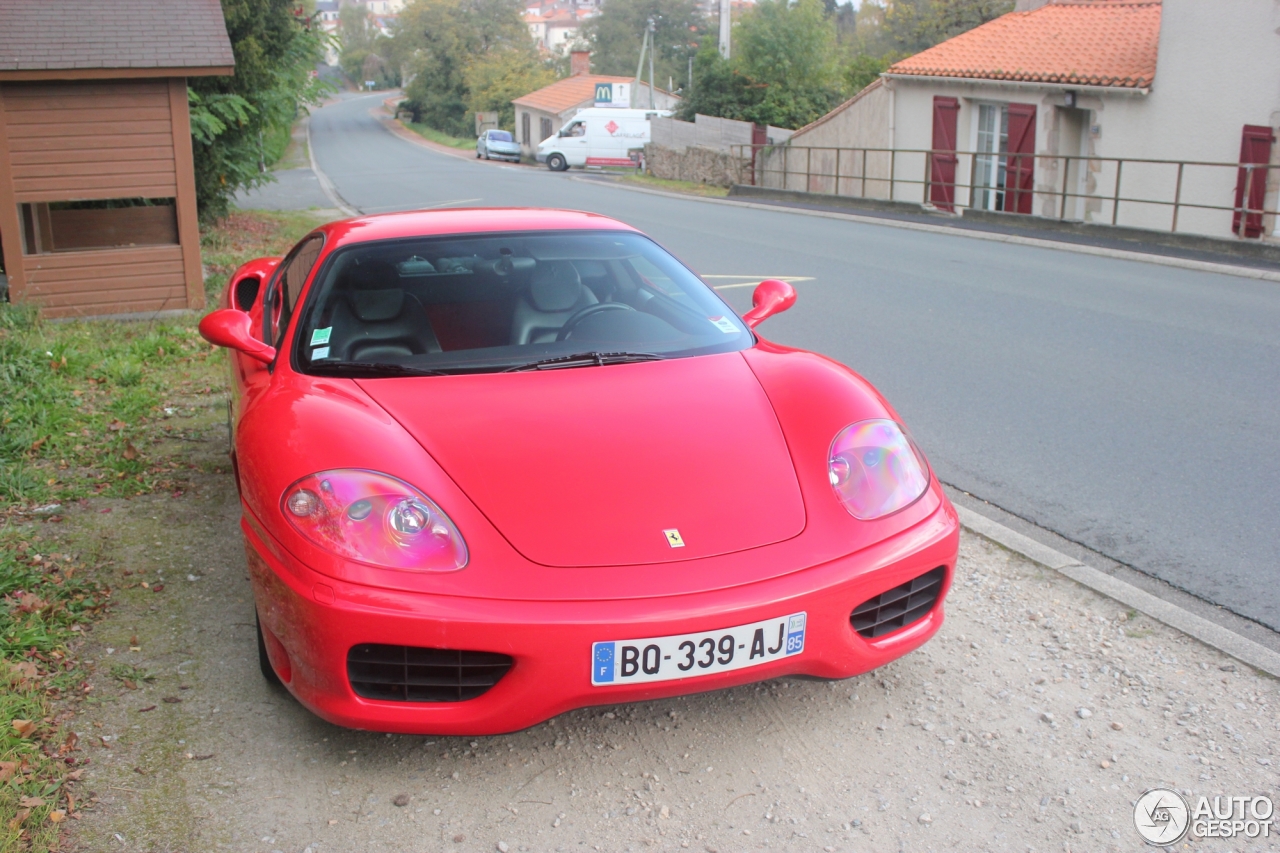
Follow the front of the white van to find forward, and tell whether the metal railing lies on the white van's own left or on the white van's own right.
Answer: on the white van's own left

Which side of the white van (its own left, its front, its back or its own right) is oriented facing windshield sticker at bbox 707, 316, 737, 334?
left

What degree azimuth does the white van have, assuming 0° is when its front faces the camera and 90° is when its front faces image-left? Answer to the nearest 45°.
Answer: approximately 90°

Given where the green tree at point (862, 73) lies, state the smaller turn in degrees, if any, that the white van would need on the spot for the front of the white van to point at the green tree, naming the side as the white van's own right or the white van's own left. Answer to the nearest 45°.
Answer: approximately 180°

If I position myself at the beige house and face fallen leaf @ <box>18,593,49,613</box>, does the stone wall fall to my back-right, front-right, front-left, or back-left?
back-right

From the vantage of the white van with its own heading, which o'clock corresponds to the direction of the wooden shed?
The wooden shed is roughly at 9 o'clock from the white van.

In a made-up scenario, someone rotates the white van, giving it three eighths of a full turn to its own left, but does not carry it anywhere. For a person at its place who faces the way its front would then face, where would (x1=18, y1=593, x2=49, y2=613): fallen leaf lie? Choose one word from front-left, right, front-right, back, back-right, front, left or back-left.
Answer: front-right

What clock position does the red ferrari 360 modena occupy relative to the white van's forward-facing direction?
The red ferrari 360 modena is roughly at 9 o'clock from the white van.
